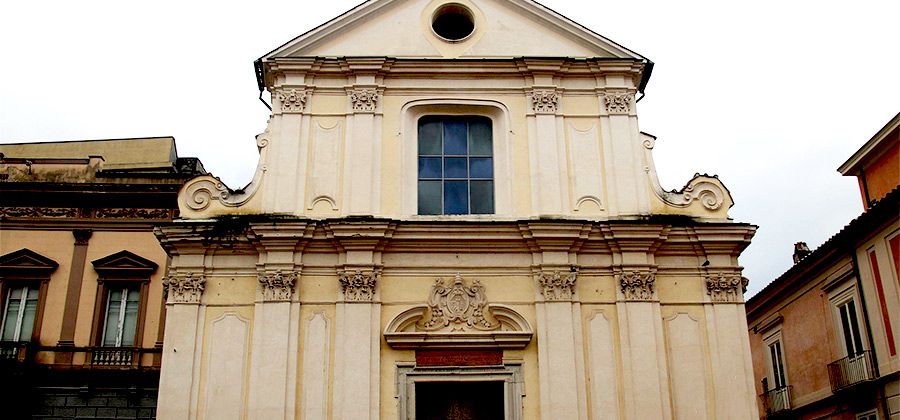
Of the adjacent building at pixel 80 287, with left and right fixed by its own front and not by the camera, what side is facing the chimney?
left

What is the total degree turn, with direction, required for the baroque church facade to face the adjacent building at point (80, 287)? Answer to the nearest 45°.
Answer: approximately 135° to its right

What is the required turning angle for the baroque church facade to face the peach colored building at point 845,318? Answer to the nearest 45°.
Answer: approximately 135° to its left

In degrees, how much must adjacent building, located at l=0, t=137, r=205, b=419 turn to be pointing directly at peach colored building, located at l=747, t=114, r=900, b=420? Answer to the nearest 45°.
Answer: approximately 90° to its left

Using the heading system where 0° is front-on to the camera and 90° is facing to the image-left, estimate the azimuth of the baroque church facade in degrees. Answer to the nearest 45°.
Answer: approximately 0°

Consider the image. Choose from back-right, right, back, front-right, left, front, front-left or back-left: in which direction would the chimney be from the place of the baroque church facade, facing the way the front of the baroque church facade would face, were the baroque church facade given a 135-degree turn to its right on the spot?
right

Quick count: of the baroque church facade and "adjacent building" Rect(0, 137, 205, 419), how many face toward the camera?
2
